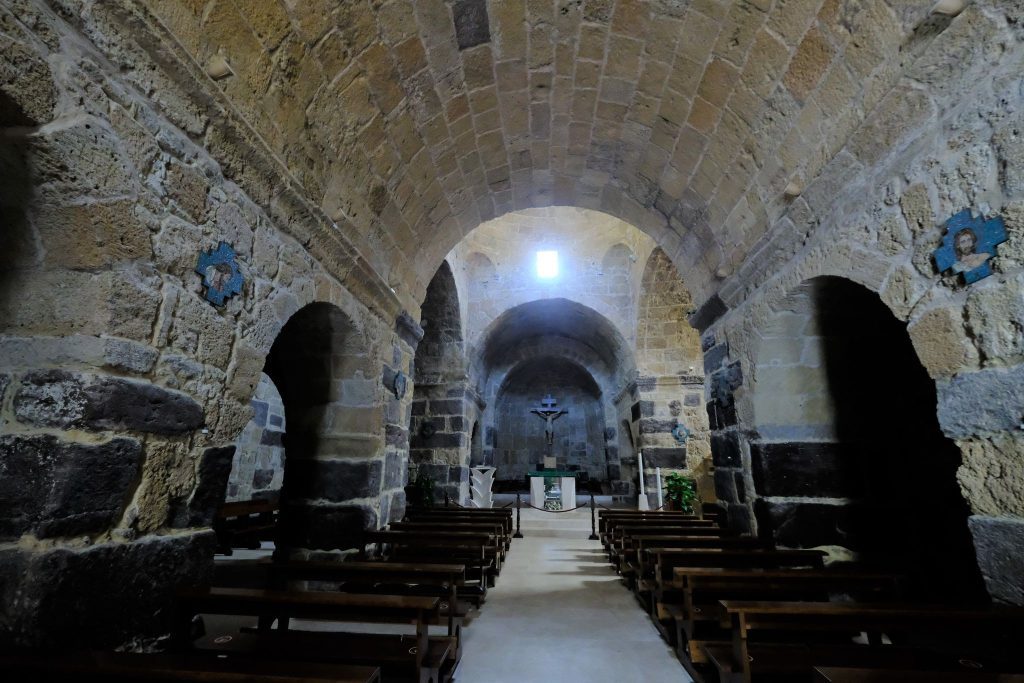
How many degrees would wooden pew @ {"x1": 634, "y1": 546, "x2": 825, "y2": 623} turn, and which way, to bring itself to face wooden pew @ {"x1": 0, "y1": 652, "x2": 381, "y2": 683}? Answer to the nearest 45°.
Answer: approximately 135° to its left

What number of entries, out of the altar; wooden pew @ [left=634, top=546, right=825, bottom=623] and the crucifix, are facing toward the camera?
2

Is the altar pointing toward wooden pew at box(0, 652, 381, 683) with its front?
yes

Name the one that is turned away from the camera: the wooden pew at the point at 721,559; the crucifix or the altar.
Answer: the wooden pew

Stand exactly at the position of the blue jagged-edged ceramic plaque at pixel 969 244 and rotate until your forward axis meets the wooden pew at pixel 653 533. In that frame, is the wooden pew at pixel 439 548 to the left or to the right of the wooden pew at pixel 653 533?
left

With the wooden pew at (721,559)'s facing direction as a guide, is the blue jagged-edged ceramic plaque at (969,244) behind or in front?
behind

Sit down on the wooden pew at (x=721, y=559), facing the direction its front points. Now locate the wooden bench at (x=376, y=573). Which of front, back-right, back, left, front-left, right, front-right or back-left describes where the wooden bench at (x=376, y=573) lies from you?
back-left

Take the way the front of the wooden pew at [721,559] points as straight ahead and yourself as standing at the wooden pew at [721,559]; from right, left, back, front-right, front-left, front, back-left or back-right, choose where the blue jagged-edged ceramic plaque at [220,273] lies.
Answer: back-left

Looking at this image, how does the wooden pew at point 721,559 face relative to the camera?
away from the camera

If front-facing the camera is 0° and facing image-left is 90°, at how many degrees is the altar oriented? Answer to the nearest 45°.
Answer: approximately 0°
